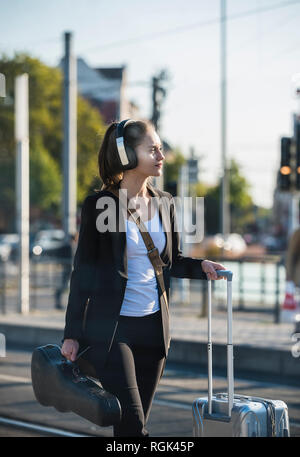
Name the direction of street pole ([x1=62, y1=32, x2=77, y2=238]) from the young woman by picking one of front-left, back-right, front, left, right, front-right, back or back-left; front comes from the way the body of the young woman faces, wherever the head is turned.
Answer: back-left

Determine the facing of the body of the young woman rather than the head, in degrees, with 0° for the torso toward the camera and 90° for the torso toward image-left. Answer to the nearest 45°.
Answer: approximately 315°

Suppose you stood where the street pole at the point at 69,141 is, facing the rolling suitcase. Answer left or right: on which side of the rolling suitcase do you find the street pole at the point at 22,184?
right

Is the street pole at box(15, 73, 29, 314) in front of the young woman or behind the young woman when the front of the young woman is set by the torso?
behind
